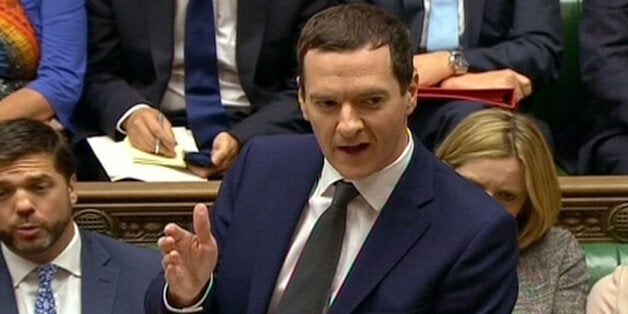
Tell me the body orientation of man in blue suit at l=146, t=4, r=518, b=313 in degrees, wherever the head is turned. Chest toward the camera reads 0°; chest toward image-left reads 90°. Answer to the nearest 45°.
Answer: approximately 45°

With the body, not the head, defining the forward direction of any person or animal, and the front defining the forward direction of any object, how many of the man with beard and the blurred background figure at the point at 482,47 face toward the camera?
2

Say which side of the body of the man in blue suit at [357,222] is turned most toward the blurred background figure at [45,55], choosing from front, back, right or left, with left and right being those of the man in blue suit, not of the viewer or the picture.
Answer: right

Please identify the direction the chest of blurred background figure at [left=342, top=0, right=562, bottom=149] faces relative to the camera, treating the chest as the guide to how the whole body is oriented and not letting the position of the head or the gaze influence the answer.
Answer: toward the camera

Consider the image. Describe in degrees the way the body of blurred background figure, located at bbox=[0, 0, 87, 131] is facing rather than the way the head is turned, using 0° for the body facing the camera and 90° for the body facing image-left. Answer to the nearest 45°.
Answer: approximately 45°

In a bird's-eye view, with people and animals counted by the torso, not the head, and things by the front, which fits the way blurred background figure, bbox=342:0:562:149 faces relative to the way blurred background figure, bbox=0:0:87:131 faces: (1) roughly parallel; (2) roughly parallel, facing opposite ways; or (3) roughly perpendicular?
roughly parallel

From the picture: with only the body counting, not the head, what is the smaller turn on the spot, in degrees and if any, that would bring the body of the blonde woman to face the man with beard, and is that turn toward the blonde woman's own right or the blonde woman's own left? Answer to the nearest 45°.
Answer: approximately 45° to the blonde woman's own right

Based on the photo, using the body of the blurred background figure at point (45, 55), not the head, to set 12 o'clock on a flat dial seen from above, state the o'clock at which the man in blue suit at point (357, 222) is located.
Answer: The man in blue suit is roughly at 10 o'clock from the blurred background figure.

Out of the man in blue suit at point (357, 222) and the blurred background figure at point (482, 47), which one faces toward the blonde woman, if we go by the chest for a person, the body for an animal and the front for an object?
the blurred background figure

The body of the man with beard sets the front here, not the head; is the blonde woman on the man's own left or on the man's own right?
on the man's own left

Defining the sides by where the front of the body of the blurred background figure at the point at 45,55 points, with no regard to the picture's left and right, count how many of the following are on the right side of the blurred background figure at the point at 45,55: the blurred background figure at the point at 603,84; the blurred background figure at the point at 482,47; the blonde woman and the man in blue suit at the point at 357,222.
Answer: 0

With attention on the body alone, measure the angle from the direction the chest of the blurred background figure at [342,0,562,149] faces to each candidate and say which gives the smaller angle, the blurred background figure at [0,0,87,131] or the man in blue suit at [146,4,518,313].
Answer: the man in blue suit

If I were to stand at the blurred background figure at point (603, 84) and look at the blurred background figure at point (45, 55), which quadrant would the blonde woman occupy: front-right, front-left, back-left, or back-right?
front-left

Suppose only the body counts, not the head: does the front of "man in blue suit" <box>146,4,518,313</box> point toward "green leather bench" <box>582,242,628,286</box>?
no

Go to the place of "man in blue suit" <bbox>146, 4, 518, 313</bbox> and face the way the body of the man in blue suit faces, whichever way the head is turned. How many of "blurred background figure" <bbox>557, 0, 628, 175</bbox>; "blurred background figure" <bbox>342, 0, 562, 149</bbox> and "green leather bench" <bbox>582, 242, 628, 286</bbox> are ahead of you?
0

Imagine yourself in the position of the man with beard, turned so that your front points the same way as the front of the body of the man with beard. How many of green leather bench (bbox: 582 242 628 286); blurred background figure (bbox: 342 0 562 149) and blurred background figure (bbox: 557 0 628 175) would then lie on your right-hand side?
0

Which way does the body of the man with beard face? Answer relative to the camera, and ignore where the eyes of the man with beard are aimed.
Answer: toward the camera
